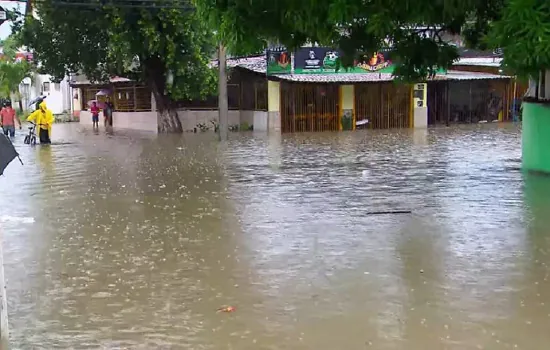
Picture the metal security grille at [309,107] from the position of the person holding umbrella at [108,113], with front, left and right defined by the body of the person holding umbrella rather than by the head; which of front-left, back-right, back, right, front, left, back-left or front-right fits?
front-left

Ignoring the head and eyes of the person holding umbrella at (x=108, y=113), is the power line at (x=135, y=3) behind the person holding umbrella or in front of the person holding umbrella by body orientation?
in front

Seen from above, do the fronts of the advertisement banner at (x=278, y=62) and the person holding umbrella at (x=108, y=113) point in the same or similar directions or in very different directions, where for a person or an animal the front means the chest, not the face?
same or similar directions

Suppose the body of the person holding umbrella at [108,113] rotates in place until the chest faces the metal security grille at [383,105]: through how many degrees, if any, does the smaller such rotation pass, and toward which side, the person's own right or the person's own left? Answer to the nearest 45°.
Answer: approximately 45° to the person's own left

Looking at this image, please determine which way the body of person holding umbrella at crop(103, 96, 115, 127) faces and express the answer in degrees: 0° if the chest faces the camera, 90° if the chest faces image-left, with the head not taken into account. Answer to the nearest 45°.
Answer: approximately 0°

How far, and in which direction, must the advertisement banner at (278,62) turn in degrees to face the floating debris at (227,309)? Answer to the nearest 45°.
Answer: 0° — it already faces it

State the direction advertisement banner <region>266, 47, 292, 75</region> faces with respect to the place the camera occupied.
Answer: facing the viewer

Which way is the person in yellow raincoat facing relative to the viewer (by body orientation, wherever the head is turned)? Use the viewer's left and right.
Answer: facing the viewer

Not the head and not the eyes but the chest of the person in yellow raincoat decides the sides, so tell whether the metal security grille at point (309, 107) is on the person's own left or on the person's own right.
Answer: on the person's own left
